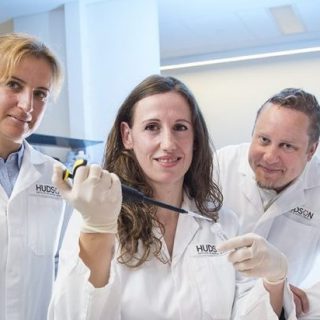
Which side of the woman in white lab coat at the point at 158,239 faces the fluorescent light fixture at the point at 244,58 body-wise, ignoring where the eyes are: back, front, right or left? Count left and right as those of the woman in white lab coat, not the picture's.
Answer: back

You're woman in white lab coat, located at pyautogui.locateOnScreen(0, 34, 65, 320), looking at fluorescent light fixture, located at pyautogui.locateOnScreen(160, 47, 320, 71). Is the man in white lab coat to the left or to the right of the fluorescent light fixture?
right

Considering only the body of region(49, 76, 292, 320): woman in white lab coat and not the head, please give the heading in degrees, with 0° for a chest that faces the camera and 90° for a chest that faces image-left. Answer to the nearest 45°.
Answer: approximately 0°

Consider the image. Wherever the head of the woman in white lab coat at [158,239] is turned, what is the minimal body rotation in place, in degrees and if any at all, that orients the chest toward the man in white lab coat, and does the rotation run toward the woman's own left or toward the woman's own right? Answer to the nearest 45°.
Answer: approximately 135° to the woman's own left
